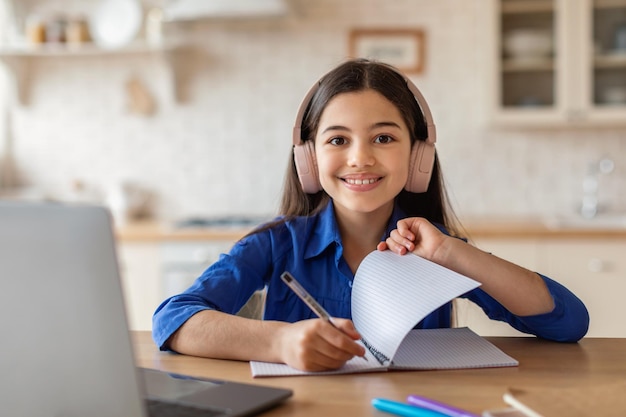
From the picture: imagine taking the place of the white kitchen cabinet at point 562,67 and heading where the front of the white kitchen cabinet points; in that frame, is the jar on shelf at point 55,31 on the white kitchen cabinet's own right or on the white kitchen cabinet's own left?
on the white kitchen cabinet's own right

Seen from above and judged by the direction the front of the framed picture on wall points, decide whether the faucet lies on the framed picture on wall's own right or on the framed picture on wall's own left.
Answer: on the framed picture on wall's own left

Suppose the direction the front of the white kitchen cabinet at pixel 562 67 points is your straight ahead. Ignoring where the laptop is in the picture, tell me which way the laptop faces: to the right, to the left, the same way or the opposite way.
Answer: the opposite way

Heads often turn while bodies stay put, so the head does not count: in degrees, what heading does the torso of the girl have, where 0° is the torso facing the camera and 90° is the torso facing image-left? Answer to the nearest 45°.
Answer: approximately 0°

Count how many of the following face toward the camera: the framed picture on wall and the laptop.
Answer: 1

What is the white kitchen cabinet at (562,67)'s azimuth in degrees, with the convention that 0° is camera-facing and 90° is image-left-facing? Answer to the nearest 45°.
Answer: approximately 0°

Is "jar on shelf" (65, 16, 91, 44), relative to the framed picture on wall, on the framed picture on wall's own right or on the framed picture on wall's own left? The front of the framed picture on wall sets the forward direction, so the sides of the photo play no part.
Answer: on the framed picture on wall's own right

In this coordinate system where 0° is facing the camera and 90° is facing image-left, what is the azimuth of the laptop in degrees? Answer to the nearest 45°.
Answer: approximately 225°

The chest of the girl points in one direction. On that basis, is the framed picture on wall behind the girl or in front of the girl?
behind

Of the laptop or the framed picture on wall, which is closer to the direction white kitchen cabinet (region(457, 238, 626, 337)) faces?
the laptop
